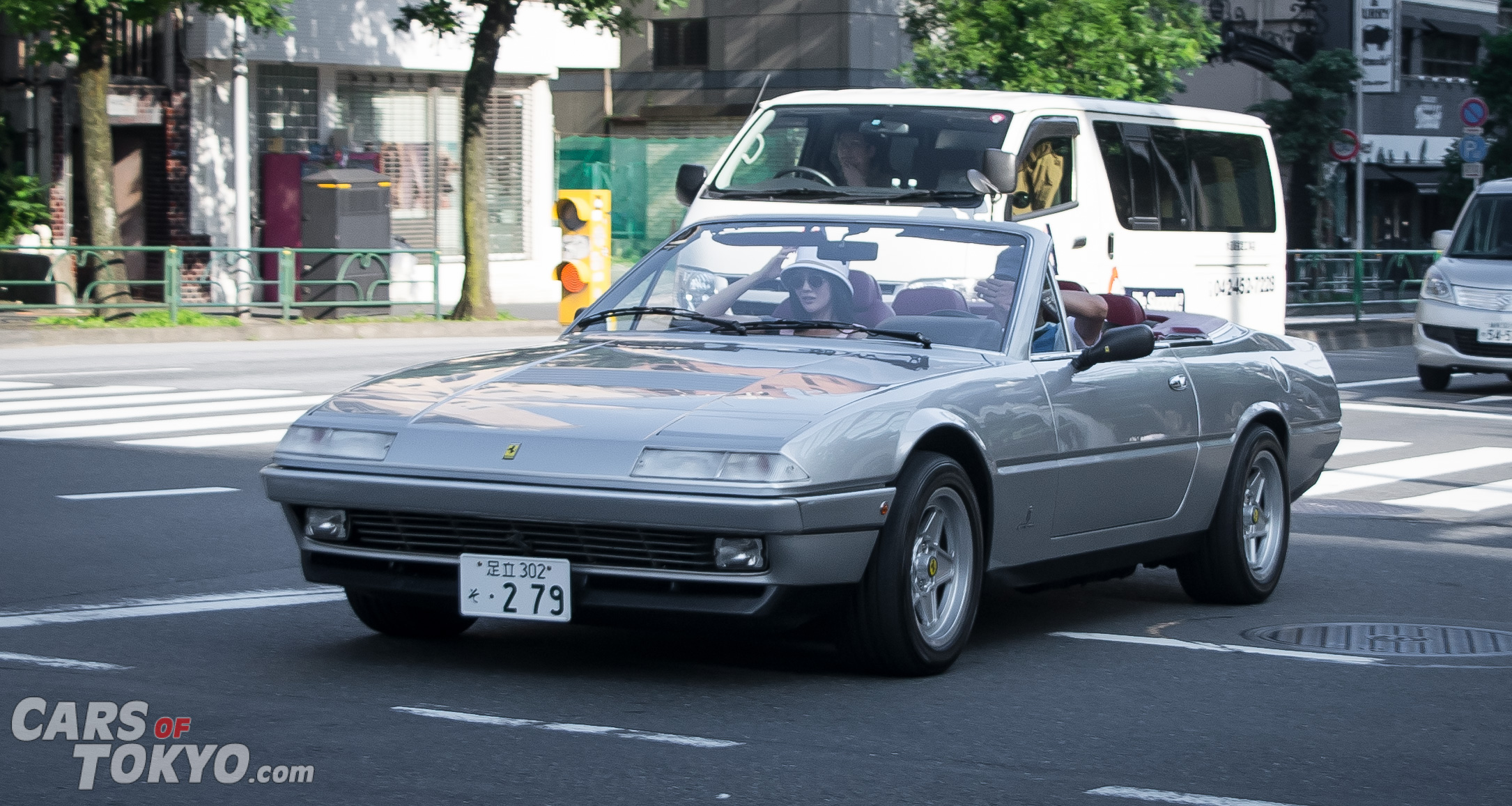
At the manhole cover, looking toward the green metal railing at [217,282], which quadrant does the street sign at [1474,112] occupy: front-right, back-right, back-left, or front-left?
front-right

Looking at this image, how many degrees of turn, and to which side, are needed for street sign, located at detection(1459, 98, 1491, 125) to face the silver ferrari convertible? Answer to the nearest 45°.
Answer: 0° — it already faces it

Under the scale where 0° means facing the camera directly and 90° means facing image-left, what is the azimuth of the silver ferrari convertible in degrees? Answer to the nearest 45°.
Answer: approximately 45°

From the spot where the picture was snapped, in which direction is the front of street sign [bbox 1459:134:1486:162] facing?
facing the viewer

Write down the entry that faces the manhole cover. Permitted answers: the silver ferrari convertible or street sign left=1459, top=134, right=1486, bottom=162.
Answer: the street sign

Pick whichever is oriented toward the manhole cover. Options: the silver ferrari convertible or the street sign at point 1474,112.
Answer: the street sign

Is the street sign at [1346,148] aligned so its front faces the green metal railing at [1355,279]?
yes

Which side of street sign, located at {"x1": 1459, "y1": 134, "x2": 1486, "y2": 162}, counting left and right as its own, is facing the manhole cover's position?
front

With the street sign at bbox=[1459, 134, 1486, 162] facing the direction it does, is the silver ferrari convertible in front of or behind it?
in front

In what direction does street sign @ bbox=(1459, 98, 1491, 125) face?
toward the camera

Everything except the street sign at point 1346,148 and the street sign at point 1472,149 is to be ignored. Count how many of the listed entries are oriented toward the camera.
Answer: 2

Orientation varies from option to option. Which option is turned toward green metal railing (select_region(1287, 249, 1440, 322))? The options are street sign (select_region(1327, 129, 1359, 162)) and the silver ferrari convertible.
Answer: the street sign

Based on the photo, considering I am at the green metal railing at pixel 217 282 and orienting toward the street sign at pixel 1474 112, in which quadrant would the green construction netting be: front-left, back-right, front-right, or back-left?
front-left

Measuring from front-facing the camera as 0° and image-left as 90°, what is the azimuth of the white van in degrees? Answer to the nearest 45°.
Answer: approximately 45°

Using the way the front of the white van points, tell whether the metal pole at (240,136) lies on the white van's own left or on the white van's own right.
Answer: on the white van's own right

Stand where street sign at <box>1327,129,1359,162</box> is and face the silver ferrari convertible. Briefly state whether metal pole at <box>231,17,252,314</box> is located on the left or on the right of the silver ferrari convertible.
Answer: right

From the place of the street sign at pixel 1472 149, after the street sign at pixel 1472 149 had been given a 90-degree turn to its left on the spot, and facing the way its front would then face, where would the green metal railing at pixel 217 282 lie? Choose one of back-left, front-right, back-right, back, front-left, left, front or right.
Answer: back-right

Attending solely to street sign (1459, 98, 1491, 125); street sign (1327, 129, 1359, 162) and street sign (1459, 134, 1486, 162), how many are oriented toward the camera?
3
